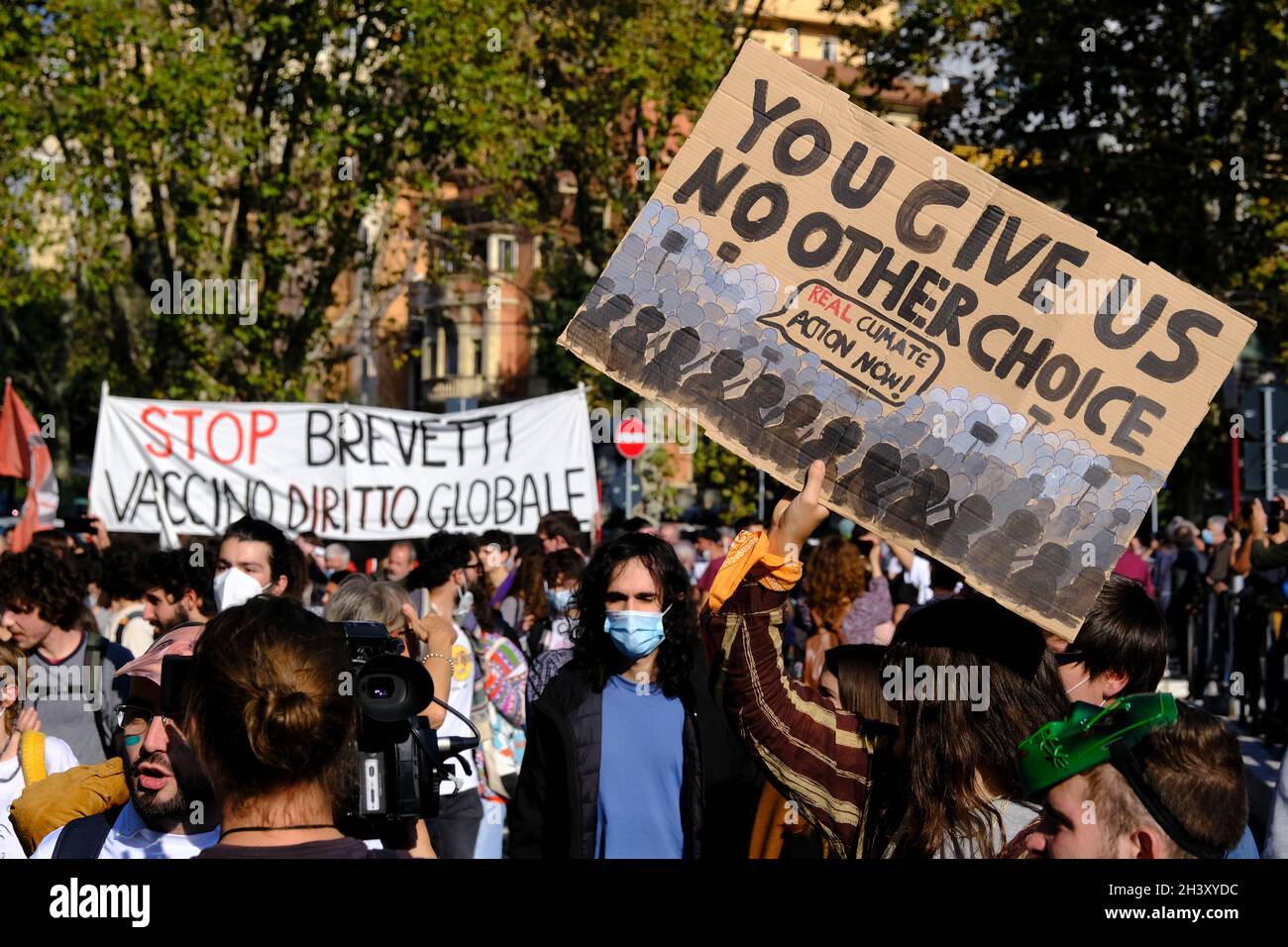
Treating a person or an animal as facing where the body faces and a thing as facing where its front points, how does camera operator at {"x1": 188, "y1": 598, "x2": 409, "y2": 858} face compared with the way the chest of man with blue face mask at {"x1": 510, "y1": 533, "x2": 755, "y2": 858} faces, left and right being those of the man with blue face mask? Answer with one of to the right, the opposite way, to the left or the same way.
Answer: the opposite way

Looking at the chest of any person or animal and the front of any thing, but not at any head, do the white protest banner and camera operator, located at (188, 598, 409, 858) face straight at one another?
yes

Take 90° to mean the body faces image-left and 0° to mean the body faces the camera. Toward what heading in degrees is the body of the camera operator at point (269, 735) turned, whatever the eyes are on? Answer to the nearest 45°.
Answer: approximately 180°

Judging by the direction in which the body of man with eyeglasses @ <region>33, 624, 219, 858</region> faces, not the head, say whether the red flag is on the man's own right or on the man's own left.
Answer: on the man's own right

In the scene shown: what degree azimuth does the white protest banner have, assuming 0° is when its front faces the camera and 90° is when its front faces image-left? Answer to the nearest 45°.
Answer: approximately 0°

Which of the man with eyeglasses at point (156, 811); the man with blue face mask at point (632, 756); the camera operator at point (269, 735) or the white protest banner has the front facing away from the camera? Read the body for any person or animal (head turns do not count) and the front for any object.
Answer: the camera operator

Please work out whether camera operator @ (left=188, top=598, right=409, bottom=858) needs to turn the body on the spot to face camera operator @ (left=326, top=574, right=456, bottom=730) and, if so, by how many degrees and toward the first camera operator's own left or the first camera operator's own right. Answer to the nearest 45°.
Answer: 0° — they already face them

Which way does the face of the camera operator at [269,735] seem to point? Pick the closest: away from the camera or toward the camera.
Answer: away from the camera

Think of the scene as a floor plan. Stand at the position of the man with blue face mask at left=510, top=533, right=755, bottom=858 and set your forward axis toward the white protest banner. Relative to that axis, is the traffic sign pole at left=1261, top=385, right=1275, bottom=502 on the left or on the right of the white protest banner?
right

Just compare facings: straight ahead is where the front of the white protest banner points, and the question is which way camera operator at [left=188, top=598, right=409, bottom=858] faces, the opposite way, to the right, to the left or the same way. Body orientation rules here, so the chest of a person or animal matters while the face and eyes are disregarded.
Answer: the opposite way

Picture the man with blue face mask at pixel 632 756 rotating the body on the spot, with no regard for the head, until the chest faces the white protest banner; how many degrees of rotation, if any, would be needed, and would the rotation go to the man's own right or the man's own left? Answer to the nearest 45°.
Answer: approximately 180°
